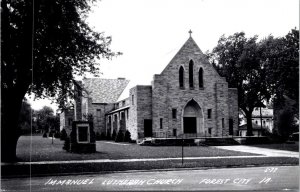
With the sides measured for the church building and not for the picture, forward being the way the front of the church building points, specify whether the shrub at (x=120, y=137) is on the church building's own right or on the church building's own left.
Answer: on the church building's own right

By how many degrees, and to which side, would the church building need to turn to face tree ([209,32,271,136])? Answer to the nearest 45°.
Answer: approximately 45° to its left

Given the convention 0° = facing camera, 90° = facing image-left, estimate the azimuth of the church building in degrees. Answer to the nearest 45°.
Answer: approximately 0°

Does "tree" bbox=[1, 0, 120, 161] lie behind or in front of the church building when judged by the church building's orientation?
in front
